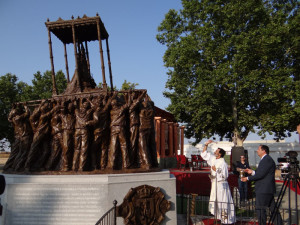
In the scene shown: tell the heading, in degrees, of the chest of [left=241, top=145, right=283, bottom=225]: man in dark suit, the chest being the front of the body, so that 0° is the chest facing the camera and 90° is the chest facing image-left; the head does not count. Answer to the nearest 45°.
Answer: approximately 90°

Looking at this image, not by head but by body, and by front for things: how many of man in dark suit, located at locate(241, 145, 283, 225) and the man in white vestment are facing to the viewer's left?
2

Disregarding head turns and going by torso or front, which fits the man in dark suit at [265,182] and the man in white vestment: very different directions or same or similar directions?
same or similar directions

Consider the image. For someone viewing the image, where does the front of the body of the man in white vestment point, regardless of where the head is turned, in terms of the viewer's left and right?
facing to the left of the viewer

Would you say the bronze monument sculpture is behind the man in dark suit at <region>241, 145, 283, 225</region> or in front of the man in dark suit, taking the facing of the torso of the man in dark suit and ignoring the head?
in front

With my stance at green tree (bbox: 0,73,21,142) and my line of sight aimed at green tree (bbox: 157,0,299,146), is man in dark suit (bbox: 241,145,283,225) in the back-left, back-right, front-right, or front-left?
front-right

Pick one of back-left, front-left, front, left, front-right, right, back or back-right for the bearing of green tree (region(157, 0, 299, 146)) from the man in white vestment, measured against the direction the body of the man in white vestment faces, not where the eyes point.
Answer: right

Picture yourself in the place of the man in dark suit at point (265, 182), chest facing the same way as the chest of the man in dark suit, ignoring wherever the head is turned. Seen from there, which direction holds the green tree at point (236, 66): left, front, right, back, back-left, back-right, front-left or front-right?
right
